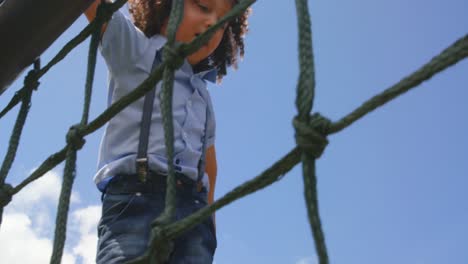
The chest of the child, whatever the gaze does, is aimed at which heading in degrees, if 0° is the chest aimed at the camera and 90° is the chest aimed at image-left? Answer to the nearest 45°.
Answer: approximately 315°
